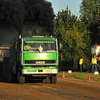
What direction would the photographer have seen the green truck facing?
facing the viewer
